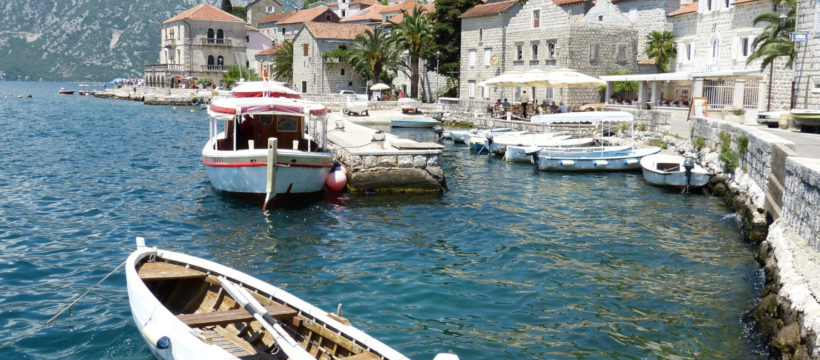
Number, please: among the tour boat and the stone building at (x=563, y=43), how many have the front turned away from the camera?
1

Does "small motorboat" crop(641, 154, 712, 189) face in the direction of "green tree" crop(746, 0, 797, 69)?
no

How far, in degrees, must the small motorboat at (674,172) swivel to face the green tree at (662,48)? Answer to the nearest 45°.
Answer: approximately 45° to its right

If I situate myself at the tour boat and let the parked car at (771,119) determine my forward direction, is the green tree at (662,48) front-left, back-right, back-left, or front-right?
front-left

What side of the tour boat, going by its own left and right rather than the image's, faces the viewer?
back

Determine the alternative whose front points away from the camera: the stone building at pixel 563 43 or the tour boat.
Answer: the tour boat

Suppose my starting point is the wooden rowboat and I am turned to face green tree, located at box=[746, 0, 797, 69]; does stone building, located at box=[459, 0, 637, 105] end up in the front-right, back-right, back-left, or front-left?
front-left

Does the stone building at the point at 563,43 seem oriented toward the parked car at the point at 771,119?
no

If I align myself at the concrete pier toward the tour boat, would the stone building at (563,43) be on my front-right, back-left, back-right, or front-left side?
back-right

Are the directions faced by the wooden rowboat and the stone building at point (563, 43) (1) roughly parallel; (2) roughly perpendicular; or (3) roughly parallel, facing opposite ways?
roughly perpendicular

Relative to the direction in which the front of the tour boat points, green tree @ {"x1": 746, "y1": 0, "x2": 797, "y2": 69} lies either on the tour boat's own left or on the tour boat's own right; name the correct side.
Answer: on the tour boat's own right

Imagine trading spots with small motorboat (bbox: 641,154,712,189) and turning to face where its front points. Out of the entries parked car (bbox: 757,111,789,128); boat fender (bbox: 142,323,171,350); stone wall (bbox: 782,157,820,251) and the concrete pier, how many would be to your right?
1

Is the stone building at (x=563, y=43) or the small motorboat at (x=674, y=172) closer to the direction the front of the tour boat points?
the stone building

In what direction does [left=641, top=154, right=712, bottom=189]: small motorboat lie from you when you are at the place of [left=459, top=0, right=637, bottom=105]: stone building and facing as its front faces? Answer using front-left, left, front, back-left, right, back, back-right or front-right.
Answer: front-left

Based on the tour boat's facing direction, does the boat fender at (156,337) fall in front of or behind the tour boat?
behind

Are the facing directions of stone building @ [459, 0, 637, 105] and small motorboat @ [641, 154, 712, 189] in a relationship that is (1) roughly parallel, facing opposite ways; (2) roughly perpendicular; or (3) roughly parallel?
roughly perpendicular

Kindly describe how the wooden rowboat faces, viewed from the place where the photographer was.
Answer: facing away from the viewer and to the left of the viewer

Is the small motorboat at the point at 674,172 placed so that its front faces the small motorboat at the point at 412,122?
yes

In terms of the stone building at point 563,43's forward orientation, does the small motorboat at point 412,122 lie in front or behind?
in front

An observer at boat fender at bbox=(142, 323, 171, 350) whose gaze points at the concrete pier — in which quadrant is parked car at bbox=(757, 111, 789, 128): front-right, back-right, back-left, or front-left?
front-right

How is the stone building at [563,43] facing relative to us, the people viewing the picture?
facing the viewer and to the left of the viewer

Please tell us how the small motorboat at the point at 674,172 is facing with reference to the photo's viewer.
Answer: facing away from the viewer and to the left of the viewer
